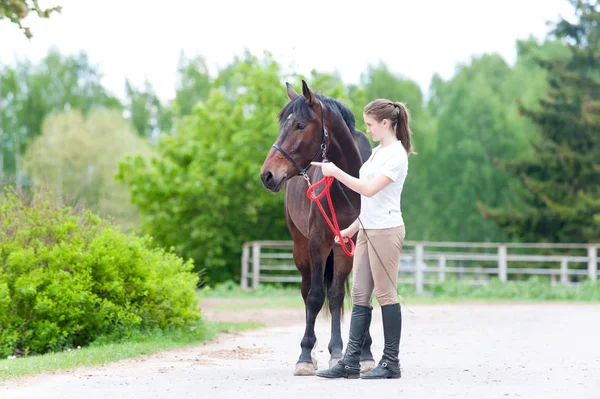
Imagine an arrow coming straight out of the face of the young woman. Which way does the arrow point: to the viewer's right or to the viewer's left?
to the viewer's left

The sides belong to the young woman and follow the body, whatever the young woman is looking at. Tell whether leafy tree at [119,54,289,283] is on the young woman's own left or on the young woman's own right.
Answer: on the young woman's own right

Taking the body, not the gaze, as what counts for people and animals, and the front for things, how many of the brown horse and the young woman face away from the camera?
0

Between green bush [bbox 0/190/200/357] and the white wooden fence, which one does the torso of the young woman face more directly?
the green bush

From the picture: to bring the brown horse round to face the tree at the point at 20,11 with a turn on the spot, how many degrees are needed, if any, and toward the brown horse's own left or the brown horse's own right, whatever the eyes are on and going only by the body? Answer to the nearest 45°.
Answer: approximately 90° to the brown horse's own right

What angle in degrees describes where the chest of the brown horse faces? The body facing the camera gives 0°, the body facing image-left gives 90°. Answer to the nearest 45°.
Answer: approximately 45°

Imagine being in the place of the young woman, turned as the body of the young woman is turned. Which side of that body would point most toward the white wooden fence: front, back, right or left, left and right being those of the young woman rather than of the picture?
right

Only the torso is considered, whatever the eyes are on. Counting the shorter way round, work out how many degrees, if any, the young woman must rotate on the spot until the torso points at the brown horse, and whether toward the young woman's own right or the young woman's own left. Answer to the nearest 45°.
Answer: approximately 45° to the young woman's own right

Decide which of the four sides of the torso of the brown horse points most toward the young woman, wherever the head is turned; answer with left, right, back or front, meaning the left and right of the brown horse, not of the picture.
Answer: left

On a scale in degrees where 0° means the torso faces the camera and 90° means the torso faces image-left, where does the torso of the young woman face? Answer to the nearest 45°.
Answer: approximately 90°

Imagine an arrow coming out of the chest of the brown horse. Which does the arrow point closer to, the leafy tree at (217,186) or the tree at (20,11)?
the tree

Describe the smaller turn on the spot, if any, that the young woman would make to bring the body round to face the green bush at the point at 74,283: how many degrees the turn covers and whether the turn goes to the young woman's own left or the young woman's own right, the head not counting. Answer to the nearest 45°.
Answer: approximately 45° to the young woman's own right
